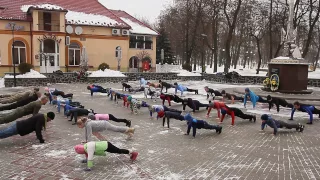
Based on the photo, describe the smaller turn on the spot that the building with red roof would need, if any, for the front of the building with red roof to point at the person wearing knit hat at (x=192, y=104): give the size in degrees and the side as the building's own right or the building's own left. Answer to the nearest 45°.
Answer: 0° — it already faces them

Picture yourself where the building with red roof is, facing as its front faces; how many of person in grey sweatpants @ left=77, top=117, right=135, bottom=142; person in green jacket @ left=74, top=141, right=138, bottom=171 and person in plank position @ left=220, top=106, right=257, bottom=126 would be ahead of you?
3

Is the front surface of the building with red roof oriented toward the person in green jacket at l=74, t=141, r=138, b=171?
yes

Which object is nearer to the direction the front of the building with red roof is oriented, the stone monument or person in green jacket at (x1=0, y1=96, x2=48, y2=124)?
the person in green jacket

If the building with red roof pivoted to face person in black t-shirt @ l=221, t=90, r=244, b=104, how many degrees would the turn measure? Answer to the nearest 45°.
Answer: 0° — it already faces them

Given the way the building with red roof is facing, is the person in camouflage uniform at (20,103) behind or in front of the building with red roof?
in front

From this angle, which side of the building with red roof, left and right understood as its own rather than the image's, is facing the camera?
front

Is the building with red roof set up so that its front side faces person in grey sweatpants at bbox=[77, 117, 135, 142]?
yes

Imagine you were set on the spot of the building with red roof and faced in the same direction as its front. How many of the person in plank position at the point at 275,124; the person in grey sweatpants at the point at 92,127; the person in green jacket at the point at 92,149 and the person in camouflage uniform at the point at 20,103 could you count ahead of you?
4

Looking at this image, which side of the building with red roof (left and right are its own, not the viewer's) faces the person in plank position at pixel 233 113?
front

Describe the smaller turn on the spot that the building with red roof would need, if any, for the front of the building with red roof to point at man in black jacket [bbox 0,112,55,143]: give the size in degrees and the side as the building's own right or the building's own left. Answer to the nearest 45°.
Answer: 0° — it already faces them

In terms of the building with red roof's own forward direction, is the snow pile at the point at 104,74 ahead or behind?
ahead

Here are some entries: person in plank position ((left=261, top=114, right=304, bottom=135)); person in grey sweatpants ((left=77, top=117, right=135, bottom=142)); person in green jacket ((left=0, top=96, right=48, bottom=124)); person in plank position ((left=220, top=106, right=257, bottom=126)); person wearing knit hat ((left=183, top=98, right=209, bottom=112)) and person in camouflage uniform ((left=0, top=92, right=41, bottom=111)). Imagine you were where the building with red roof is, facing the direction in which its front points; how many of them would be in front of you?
6

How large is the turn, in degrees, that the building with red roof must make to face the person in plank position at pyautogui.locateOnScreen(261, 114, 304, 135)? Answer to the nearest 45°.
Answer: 0° — it already faces them

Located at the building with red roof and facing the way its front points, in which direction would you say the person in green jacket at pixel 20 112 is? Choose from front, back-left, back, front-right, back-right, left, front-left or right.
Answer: front
